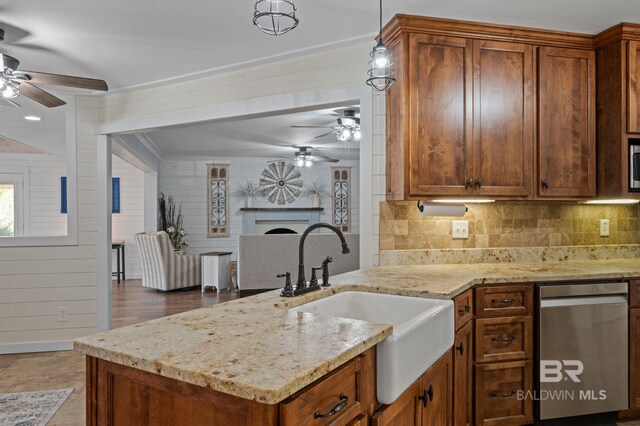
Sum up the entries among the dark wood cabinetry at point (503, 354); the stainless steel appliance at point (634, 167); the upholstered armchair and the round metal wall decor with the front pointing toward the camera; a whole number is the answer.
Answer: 3

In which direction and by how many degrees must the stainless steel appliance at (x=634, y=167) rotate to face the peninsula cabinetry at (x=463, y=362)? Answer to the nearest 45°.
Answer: approximately 45° to its right

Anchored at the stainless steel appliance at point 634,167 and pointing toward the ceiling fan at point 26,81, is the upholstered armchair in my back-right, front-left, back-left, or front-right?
front-right

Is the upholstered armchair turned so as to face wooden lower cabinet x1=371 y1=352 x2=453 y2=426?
no

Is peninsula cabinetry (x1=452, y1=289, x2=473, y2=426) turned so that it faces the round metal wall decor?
no

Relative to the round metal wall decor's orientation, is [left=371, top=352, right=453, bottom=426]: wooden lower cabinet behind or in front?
in front

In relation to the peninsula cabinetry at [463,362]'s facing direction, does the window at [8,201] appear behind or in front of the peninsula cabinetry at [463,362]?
behind

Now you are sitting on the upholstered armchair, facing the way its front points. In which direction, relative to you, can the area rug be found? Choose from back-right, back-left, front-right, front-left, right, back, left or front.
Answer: back-right

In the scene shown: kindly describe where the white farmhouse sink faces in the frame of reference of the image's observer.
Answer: facing the viewer and to the right of the viewer

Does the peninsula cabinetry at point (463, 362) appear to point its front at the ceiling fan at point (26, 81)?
no

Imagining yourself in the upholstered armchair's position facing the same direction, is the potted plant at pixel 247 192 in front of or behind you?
in front

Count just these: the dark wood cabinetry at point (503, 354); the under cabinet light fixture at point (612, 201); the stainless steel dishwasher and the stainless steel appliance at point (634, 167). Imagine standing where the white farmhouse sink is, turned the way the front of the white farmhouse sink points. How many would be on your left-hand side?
4

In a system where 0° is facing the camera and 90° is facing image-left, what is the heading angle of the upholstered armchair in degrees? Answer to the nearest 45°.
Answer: approximately 225°

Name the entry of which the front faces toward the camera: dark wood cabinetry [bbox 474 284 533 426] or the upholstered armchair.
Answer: the dark wood cabinetry

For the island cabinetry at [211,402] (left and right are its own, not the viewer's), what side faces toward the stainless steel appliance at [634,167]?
left
